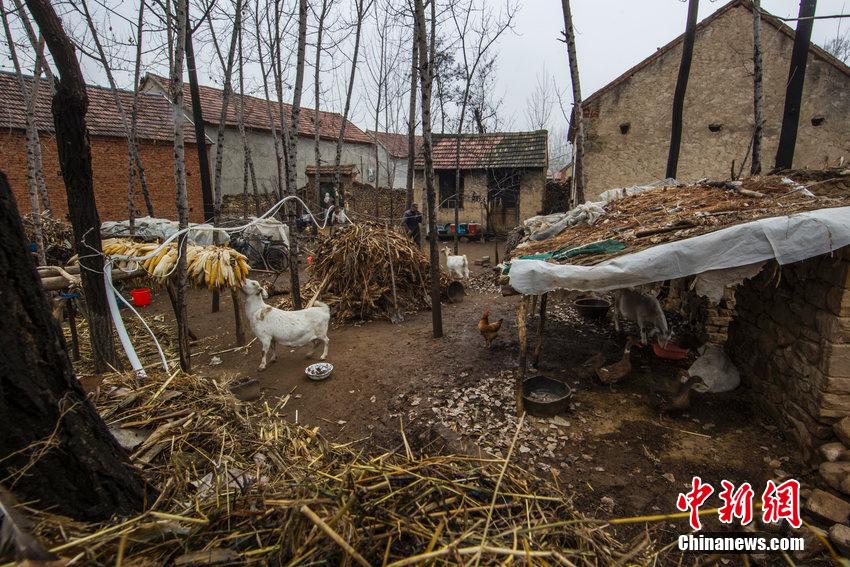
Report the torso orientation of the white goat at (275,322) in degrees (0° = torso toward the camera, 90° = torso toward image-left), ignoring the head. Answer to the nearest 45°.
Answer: approximately 90°

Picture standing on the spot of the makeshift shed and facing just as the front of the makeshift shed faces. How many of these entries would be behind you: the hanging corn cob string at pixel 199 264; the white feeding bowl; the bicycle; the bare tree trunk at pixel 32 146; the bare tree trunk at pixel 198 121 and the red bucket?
0

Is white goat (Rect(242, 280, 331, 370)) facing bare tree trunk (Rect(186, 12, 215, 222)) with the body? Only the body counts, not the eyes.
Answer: no

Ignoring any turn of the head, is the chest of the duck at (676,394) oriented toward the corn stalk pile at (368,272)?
no

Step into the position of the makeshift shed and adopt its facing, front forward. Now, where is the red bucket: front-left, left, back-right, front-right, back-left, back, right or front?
front-right

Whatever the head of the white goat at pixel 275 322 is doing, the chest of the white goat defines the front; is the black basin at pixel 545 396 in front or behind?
behind

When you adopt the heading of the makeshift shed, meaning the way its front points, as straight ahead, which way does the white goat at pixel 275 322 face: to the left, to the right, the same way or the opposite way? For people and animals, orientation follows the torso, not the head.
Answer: the same way

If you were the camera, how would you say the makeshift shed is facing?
facing the viewer and to the left of the viewer

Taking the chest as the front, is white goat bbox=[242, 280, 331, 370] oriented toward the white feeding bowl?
no

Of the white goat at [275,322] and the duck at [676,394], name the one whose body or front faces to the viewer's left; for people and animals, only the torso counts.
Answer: the white goat
